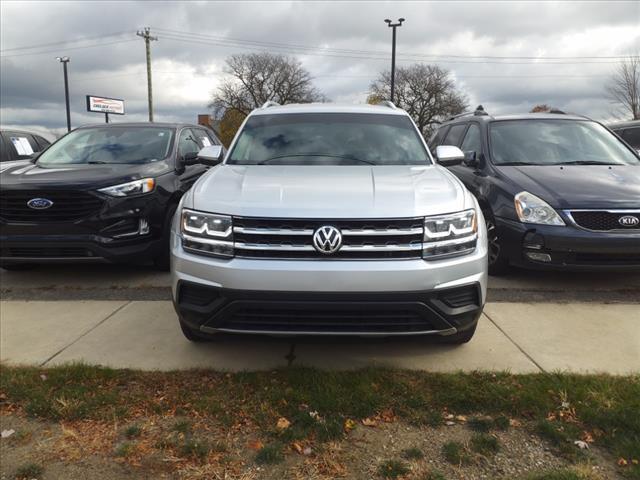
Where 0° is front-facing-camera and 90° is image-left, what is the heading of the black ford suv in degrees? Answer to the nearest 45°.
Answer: approximately 45°

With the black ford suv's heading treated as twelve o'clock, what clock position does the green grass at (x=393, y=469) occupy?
The green grass is roughly at 10 o'clock from the black ford suv.

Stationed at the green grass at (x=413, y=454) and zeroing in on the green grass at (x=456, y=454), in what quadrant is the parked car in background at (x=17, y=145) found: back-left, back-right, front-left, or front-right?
back-left

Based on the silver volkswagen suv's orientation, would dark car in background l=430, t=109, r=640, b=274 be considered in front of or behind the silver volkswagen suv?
behind

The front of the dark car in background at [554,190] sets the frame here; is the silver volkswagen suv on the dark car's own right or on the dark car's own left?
on the dark car's own right

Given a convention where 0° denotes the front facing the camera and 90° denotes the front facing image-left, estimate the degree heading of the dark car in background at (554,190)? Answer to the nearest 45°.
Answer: approximately 315°

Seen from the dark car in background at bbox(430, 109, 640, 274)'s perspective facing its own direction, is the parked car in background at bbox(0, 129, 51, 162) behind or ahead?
behind

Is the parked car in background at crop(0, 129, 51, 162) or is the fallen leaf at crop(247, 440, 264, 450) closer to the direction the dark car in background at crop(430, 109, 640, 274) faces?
the fallen leaf

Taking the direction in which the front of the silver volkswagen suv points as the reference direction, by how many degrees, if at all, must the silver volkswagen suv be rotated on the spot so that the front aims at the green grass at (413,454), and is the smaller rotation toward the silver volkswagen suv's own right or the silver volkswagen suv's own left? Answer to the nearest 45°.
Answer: approximately 45° to the silver volkswagen suv's own left

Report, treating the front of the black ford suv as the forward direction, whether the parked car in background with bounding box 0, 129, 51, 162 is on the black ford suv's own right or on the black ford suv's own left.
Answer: on the black ford suv's own right

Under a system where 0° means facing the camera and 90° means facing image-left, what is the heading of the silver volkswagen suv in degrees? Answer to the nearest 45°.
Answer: approximately 0°
